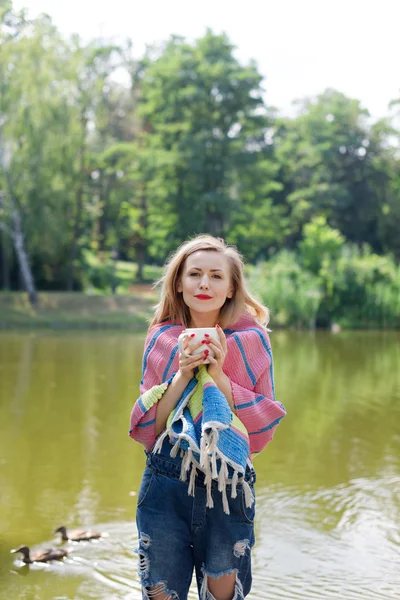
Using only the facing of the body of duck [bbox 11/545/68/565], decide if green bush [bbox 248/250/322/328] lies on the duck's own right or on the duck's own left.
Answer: on the duck's own right

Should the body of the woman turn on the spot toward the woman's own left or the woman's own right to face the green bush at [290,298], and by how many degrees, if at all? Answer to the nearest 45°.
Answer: approximately 180°

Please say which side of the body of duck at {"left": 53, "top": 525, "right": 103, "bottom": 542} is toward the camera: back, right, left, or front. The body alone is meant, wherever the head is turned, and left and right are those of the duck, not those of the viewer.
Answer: left

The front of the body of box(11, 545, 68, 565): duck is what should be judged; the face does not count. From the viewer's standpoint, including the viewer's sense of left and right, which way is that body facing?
facing to the left of the viewer

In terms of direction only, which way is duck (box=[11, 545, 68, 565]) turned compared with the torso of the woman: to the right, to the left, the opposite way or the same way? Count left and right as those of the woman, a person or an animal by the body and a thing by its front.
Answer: to the right

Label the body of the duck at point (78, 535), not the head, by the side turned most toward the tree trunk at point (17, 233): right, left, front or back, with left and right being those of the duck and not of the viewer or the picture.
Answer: right

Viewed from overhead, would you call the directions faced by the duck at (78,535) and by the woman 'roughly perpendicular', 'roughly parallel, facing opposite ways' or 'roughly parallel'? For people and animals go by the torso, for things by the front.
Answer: roughly perpendicular

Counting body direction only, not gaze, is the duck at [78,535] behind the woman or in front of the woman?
behind

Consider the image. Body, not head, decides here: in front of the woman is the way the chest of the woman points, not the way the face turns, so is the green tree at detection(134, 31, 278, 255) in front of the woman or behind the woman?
behind

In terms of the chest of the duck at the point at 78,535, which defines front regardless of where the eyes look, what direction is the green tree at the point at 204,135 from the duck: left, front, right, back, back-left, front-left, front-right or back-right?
right

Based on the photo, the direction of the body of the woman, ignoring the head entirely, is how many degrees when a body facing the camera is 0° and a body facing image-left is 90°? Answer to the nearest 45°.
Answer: approximately 0°
